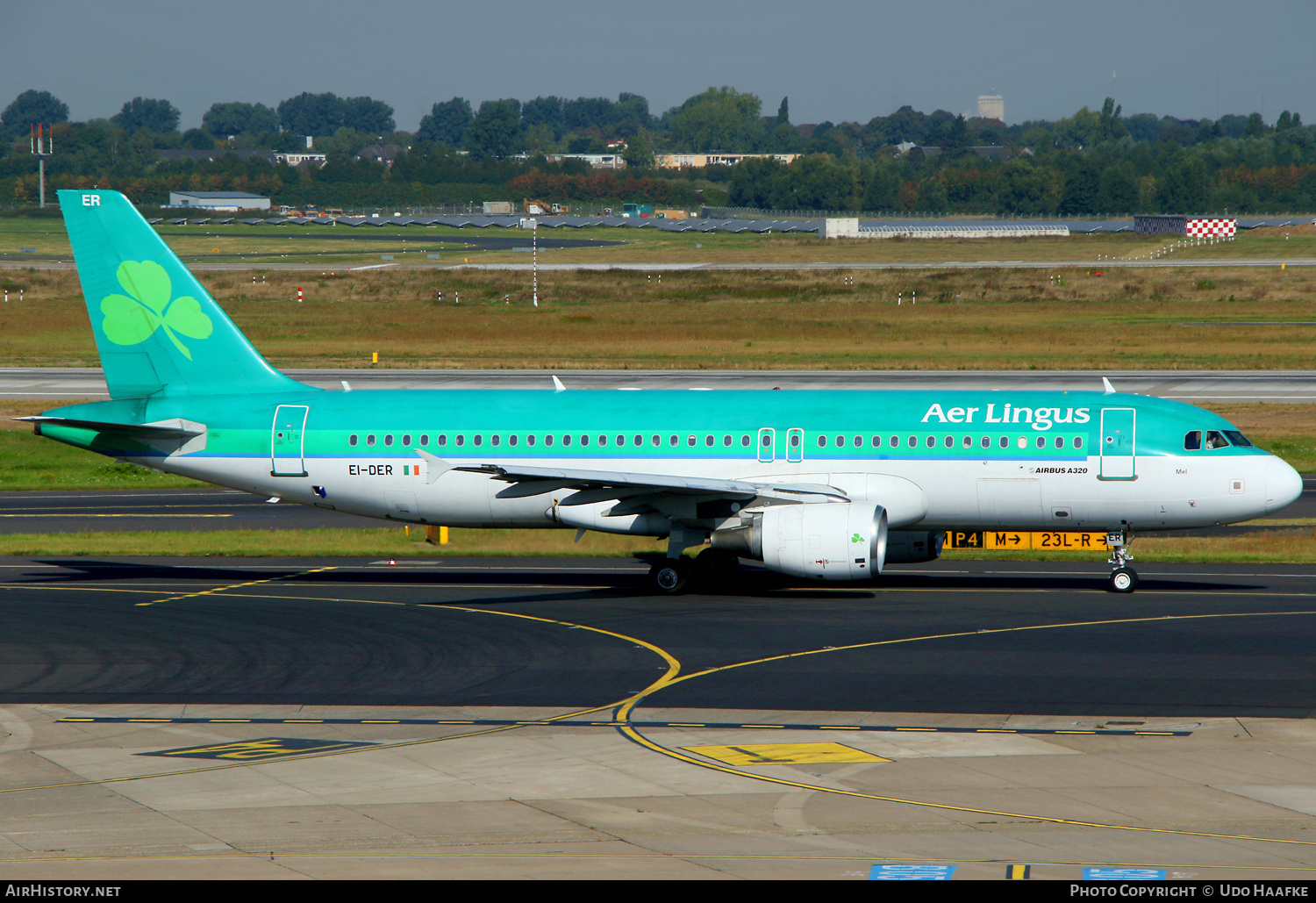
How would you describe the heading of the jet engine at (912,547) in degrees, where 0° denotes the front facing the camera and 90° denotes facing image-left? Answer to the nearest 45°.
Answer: approximately 270°

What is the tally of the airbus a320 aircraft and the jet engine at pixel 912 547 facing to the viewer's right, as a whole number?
2

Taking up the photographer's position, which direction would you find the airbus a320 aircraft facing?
facing to the right of the viewer
